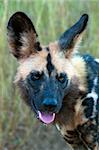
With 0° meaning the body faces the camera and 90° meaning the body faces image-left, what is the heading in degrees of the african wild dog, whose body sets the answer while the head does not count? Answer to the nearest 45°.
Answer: approximately 45°
